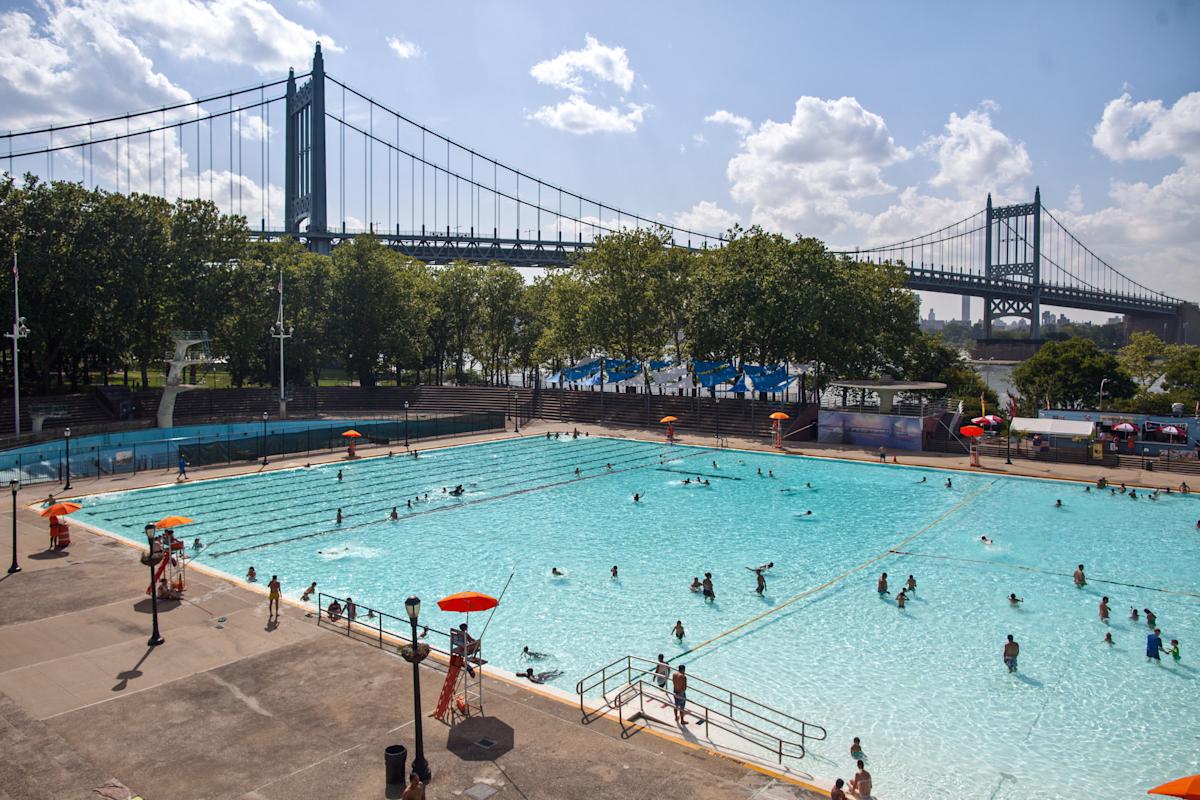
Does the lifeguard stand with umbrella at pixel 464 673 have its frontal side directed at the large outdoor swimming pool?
yes

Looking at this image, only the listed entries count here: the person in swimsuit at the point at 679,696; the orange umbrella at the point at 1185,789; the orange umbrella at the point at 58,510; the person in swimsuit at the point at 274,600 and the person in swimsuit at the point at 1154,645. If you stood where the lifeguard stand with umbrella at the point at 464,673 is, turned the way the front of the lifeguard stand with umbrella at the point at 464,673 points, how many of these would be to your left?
2

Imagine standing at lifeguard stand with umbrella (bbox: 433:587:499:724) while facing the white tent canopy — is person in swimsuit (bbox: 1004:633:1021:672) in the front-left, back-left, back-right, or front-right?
front-right

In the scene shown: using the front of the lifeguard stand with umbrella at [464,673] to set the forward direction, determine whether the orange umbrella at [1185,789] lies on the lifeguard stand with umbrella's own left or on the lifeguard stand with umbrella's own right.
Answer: on the lifeguard stand with umbrella's own right

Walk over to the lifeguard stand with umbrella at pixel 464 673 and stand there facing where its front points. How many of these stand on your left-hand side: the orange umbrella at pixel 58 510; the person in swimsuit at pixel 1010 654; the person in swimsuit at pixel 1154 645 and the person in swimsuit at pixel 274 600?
2

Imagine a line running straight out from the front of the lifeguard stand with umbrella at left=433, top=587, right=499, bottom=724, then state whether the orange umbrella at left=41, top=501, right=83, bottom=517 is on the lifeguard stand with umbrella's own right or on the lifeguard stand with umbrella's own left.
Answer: on the lifeguard stand with umbrella's own left

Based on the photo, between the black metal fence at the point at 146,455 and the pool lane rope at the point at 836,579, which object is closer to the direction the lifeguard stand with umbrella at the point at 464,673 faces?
the pool lane rope

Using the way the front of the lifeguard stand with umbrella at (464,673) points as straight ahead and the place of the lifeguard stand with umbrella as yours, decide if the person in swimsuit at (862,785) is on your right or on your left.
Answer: on your right

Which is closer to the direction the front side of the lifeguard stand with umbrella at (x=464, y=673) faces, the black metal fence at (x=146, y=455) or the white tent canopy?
the white tent canopy

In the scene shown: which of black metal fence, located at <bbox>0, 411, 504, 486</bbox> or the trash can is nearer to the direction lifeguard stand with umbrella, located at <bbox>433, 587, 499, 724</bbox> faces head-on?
the black metal fence

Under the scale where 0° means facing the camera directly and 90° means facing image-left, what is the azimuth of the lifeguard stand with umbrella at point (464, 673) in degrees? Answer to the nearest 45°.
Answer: approximately 225°

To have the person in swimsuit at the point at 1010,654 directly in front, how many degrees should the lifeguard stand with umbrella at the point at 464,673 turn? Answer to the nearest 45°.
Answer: approximately 45° to its right

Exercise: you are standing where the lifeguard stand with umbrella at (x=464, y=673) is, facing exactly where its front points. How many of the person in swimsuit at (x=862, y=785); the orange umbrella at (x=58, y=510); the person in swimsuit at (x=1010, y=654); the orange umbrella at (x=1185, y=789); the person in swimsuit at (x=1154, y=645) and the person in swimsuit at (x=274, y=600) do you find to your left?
2

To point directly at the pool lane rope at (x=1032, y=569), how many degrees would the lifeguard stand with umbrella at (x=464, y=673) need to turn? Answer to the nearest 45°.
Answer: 0° — it already faces it

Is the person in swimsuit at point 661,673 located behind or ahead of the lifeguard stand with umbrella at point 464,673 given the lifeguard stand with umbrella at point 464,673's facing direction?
ahead

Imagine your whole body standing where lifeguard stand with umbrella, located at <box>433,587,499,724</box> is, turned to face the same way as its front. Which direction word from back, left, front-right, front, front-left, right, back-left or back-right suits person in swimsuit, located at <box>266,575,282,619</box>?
left

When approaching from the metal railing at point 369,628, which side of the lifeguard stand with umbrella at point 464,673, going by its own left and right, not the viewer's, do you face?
left
